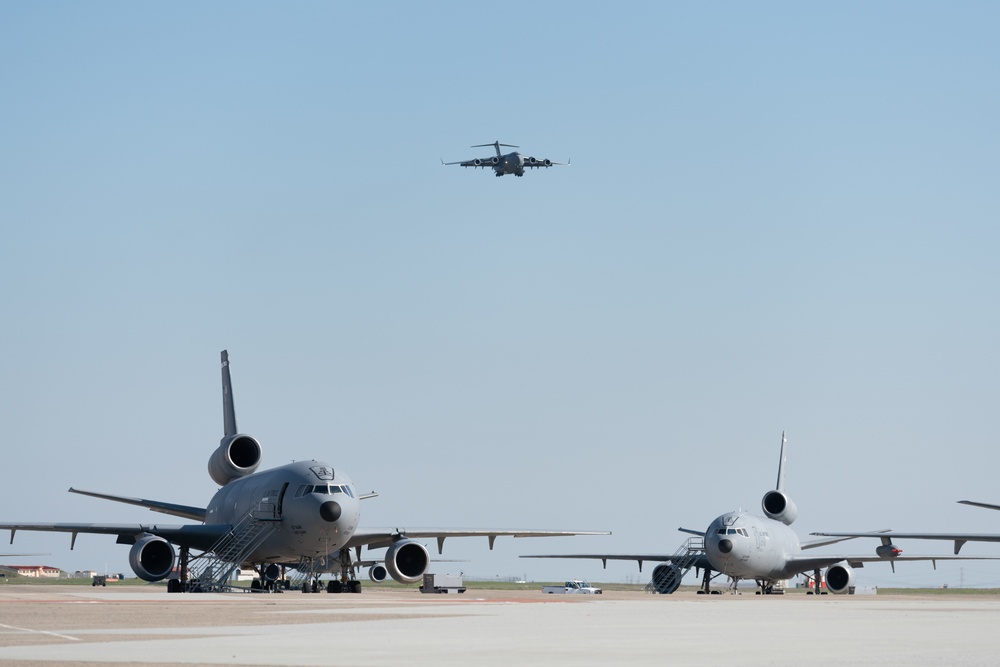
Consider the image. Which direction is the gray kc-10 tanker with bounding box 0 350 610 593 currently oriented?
toward the camera
